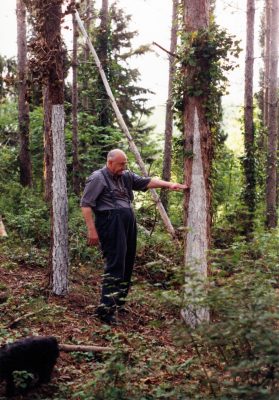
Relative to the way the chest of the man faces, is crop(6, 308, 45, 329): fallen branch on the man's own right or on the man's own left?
on the man's own right

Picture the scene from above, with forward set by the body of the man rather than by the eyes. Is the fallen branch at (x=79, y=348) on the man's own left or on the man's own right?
on the man's own right

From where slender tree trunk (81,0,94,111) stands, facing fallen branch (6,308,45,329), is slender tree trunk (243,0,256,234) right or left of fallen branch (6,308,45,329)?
left

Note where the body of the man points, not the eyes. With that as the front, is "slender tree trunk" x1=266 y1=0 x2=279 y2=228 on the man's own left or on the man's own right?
on the man's own left

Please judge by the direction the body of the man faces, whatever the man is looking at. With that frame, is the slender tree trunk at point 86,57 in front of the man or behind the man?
behind

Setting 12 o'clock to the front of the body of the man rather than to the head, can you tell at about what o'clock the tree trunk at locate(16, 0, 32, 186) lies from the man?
The tree trunk is roughly at 7 o'clock from the man.

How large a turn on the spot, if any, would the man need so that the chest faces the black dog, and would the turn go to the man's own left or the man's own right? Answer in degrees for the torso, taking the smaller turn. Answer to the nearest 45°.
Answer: approximately 45° to the man's own right

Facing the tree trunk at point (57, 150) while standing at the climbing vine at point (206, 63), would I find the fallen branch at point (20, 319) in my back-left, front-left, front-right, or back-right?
front-left
